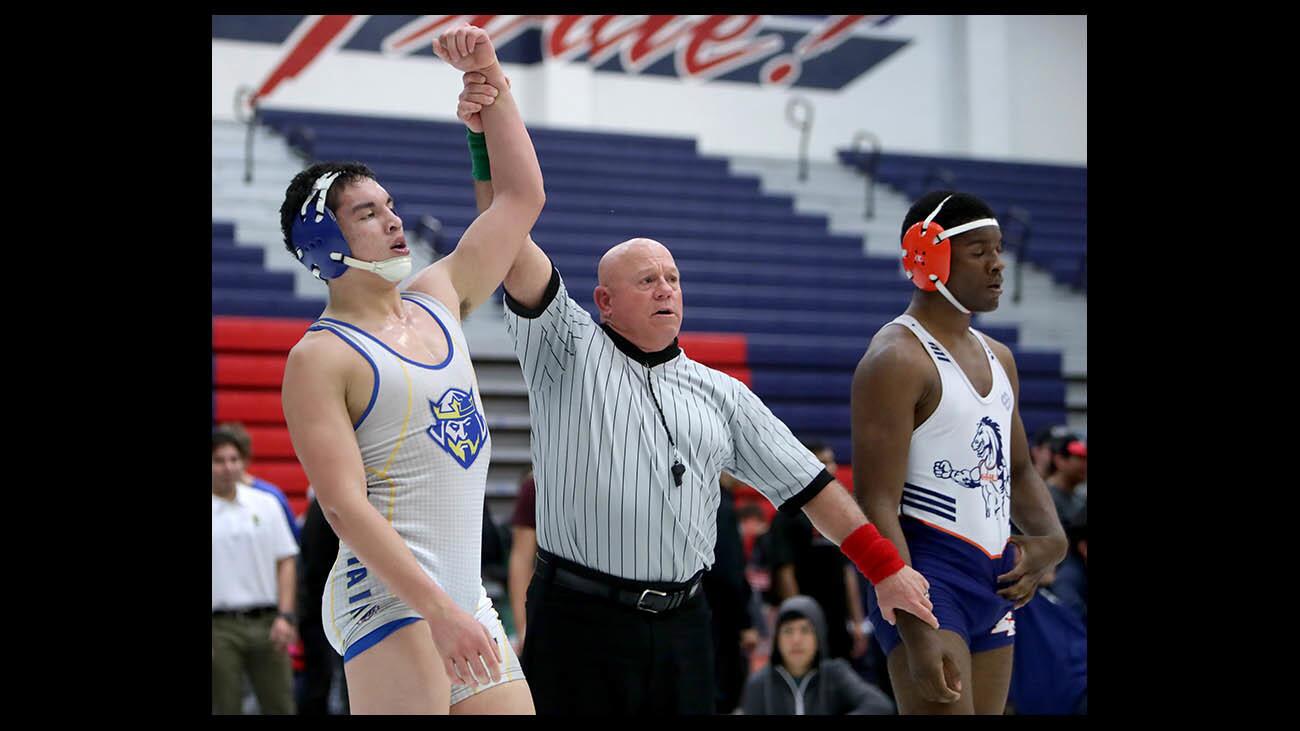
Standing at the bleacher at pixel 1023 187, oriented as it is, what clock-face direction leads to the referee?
The referee is roughly at 12 o'clock from the bleacher.

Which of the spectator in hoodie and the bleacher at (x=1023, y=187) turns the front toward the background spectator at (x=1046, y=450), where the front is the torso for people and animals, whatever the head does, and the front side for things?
the bleacher

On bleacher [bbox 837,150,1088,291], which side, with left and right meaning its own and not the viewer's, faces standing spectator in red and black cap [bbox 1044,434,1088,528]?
front

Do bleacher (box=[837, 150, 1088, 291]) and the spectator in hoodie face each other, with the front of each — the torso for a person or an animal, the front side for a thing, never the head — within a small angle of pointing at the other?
no

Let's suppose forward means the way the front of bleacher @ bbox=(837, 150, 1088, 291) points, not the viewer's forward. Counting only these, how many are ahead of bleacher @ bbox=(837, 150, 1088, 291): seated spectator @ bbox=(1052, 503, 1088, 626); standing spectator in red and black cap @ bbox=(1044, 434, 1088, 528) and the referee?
3

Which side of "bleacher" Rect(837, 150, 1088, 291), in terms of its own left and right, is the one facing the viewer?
front

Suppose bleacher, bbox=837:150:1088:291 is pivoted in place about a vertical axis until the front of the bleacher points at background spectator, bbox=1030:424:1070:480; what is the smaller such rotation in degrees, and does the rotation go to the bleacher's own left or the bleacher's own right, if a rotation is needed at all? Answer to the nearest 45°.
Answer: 0° — it already faces them

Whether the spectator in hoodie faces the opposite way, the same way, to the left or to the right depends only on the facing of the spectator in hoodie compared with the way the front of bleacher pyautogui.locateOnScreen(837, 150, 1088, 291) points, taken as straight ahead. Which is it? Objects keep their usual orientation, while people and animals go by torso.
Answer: the same way

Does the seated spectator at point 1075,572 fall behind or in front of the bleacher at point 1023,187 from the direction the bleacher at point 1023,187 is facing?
in front

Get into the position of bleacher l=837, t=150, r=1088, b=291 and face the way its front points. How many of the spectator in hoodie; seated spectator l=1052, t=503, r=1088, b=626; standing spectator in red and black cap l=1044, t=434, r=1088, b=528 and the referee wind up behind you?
0

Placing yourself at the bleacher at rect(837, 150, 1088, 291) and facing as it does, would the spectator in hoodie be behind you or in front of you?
in front

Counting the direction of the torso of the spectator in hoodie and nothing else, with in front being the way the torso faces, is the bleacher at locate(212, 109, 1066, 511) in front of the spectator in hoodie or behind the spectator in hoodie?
behind

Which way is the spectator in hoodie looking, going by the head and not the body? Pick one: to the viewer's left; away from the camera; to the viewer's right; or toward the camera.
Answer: toward the camera

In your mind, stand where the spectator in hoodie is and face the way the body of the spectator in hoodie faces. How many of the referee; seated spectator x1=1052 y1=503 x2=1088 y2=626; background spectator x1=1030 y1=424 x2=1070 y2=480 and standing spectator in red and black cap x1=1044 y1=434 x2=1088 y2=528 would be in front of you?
1

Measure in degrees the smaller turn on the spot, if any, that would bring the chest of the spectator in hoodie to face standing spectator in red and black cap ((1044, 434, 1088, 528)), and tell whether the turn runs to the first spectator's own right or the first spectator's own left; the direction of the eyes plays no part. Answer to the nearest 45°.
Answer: approximately 135° to the first spectator's own left
